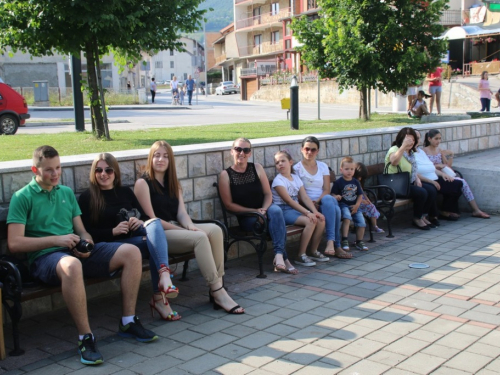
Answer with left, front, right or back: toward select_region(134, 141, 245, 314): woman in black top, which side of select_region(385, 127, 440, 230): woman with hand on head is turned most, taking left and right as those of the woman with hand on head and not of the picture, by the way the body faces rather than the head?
right

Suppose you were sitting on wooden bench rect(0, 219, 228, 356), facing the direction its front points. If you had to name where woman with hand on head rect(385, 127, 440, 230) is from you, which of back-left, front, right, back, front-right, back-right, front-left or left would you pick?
left

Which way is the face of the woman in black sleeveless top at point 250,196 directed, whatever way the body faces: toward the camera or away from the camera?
toward the camera

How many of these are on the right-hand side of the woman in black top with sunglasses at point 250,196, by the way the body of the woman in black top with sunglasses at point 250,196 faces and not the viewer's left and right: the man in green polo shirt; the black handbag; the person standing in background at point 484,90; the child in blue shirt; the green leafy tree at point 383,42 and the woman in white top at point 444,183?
1

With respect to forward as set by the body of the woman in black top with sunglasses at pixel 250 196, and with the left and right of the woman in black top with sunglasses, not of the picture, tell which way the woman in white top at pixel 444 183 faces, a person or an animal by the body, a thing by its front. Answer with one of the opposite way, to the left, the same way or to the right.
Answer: the same way

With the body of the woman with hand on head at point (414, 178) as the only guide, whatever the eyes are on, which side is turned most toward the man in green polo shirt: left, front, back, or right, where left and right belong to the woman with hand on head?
right

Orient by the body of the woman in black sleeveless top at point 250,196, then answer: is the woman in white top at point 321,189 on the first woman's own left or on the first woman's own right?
on the first woman's own left

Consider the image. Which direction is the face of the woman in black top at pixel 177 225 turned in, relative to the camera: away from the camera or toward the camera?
toward the camera

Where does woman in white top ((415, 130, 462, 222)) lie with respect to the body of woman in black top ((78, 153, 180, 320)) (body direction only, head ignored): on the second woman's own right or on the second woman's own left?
on the second woman's own left

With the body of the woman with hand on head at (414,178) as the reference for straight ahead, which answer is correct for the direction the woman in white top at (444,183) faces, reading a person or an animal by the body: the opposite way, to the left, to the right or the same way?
the same way

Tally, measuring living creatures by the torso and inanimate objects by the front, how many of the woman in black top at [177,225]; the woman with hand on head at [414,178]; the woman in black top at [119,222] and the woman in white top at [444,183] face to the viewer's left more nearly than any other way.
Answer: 0

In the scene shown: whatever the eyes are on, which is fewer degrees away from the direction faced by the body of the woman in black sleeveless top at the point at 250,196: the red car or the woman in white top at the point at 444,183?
the woman in white top

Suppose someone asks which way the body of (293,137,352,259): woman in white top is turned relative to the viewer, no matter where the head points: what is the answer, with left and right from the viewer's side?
facing the viewer and to the right of the viewer

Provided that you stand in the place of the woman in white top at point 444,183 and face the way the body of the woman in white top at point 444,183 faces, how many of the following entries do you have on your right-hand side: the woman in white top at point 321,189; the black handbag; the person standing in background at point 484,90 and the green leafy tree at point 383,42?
2

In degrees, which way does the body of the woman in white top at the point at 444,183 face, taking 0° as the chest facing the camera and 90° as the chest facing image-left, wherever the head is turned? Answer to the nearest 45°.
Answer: approximately 315°

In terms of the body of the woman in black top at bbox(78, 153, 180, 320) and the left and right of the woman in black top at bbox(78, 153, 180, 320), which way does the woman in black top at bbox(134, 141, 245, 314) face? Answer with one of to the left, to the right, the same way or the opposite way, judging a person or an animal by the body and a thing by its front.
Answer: the same way

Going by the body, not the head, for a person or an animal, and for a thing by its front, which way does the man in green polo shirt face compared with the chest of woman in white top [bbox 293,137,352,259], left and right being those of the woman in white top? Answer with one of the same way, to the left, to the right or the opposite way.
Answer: the same way

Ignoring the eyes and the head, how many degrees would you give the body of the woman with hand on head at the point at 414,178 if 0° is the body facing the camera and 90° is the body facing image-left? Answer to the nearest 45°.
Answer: approximately 315°

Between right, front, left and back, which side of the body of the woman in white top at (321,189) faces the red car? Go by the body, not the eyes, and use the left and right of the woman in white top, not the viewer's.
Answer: back

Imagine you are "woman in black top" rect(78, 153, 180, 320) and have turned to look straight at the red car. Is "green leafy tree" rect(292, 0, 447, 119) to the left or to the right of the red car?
right
